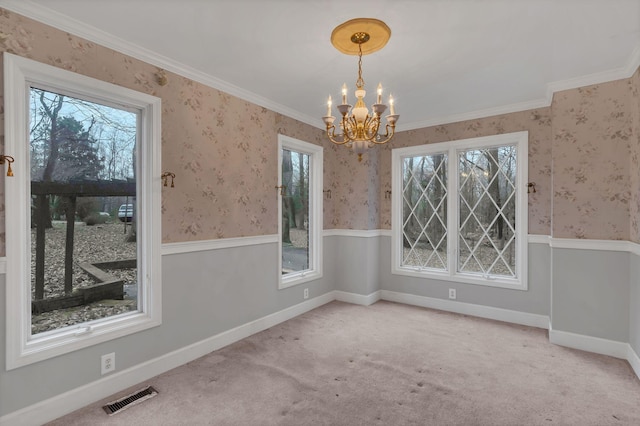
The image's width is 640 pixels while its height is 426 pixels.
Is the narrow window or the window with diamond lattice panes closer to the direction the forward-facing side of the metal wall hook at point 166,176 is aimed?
the window with diamond lattice panes

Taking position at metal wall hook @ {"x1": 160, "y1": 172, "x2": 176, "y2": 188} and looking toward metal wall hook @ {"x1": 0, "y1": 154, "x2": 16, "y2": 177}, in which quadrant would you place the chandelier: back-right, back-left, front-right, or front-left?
back-left

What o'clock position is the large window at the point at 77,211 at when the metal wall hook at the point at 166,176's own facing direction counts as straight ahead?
The large window is roughly at 4 o'clock from the metal wall hook.

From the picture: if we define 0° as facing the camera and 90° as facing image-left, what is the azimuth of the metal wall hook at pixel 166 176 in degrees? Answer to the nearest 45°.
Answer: approximately 315°

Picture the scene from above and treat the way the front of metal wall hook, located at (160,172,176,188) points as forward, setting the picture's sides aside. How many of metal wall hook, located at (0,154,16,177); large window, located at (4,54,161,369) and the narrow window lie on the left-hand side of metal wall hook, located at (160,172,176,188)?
1

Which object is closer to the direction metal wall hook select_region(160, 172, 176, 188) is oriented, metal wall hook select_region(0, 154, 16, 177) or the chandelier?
the chandelier

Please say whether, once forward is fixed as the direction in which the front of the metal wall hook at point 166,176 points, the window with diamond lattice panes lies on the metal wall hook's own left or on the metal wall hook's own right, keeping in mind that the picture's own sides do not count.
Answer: on the metal wall hook's own left

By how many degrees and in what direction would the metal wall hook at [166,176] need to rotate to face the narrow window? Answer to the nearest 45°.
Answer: approximately 90° to its left

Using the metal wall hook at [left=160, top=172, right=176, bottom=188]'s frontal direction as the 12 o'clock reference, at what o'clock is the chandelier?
The chandelier is roughly at 12 o'clock from the metal wall hook.

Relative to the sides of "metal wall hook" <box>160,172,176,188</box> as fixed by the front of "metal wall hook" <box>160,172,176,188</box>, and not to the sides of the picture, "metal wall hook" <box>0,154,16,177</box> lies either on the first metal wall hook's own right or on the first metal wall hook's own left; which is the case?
on the first metal wall hook's own right
